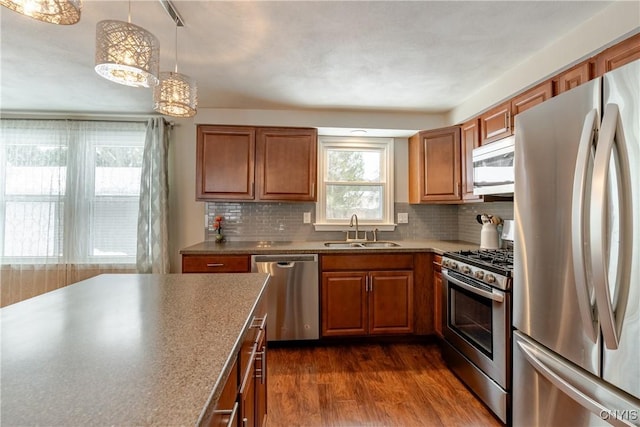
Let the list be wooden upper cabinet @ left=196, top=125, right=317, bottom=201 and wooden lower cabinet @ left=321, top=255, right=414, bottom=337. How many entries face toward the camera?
2

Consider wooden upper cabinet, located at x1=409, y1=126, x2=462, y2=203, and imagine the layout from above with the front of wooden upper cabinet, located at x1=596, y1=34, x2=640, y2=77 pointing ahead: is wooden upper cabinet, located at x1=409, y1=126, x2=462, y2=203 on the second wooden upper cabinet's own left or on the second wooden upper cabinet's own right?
on the second wooden upper cabinet's own right

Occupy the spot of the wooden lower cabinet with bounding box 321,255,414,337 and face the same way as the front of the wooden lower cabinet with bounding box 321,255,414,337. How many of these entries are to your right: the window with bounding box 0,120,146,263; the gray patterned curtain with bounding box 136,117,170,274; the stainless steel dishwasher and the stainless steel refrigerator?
3

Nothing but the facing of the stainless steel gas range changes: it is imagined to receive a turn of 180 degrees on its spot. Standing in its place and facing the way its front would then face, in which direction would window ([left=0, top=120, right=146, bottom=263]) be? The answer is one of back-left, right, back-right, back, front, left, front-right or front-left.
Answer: back-left

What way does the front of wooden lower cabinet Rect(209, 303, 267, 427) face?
to the viewer's right

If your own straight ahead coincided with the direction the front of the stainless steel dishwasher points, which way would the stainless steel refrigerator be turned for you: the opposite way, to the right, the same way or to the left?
to the right

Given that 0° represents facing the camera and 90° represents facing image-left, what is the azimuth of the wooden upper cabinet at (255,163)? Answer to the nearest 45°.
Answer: approximately 0°

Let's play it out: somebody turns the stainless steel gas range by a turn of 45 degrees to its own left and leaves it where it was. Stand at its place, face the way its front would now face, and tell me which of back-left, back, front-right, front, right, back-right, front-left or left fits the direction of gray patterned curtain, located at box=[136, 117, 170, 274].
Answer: right

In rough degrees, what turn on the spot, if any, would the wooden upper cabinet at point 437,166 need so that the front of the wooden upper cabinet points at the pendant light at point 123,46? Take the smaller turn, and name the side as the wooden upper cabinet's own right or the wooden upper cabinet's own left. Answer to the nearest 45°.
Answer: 0° — it already faces it

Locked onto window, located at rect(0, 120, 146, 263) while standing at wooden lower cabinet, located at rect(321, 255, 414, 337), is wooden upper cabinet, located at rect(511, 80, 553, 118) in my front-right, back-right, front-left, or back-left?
back-left

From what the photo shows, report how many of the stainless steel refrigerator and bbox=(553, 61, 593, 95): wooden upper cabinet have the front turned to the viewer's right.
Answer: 0
